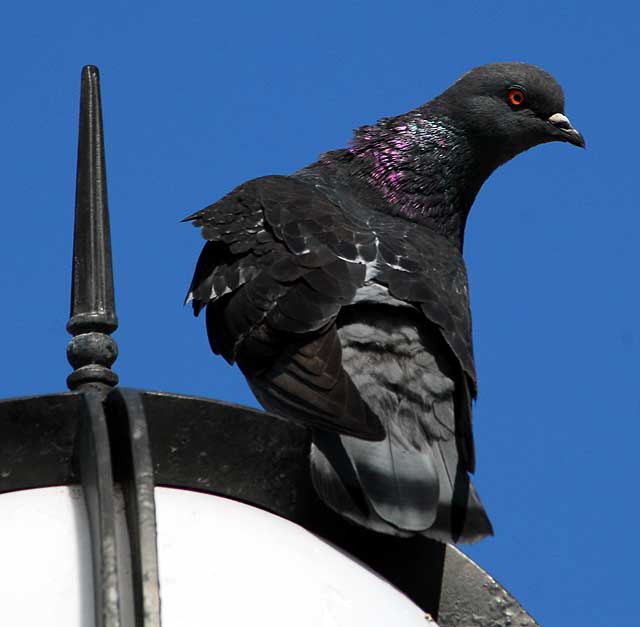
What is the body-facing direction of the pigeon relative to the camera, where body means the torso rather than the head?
away from the camera
